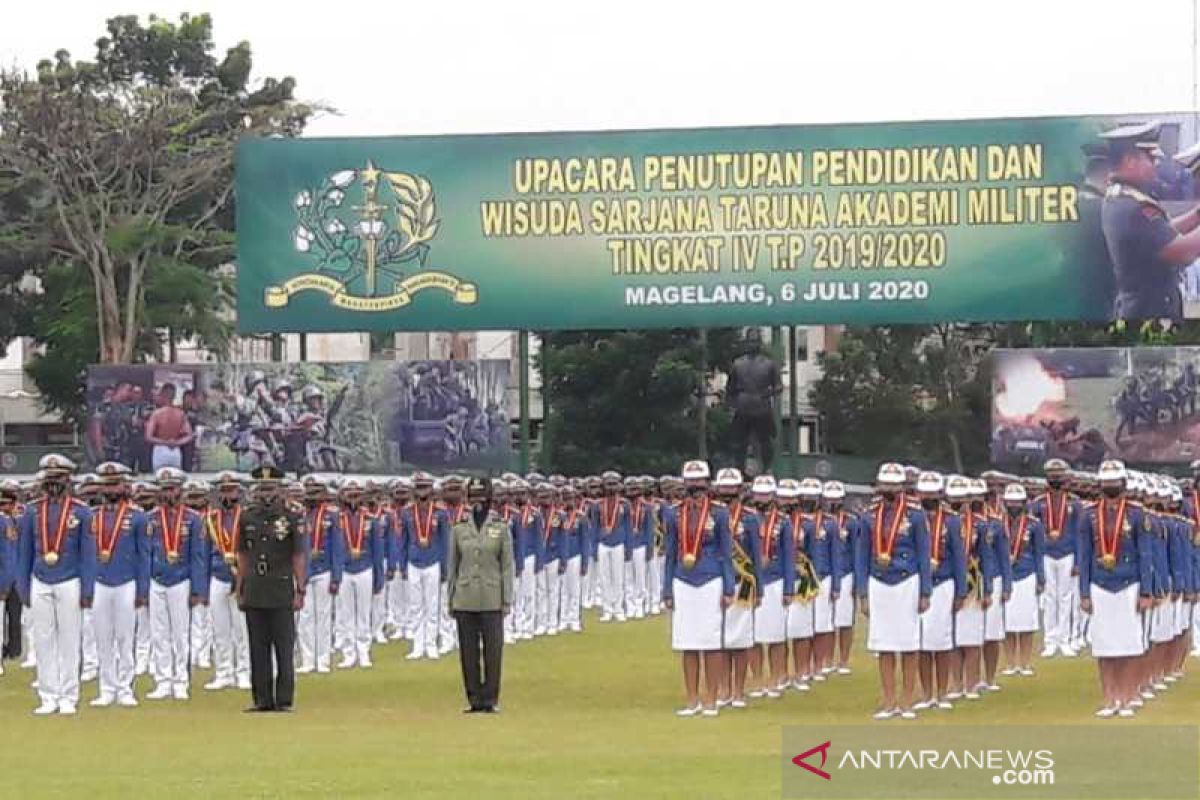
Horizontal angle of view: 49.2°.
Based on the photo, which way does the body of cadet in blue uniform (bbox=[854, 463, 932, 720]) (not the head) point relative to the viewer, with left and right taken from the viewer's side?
facing the viewer

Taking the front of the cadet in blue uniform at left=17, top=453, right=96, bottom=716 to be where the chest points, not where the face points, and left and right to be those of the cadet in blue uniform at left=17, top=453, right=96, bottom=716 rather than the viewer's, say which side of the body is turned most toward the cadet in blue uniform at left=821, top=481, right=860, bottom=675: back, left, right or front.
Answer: left

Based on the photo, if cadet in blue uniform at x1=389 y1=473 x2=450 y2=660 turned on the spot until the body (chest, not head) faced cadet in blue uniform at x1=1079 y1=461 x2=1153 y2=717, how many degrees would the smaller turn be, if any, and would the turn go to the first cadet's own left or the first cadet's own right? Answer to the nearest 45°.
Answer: approximately 45° to the first cadet's own left

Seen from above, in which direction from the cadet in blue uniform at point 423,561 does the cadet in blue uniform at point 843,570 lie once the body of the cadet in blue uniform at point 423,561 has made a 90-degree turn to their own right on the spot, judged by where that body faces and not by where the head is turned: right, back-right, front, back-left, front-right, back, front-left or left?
back-left

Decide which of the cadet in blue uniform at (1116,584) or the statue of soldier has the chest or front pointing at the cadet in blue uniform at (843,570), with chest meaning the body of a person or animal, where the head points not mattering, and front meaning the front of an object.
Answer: the statue of soldier

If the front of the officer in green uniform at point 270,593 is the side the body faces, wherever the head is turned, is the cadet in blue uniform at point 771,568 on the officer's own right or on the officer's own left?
on the officer's own left

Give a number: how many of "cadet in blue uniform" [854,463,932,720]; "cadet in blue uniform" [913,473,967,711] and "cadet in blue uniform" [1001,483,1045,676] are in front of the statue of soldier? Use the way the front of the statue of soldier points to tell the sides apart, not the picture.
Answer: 3

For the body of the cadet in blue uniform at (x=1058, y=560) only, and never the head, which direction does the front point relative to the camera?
toward the camera

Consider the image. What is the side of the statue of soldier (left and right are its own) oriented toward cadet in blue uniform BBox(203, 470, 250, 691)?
front
